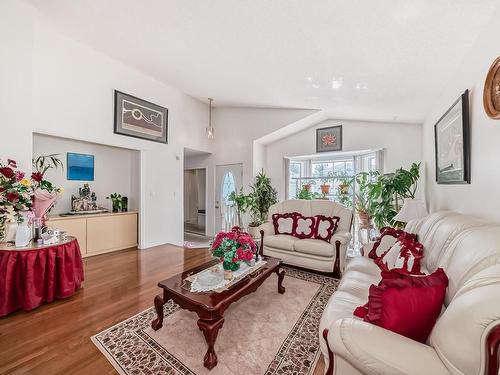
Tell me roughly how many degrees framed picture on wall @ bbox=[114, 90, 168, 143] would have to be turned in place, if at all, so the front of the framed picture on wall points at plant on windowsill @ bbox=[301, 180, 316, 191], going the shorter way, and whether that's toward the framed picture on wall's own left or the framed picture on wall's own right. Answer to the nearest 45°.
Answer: approximately 45° to the framed picture on wall's own left

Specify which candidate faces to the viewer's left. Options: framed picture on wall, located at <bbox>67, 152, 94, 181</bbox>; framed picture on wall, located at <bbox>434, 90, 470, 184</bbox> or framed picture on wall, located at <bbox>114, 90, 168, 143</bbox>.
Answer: framed picture on wall, located at <bbox>434, 90, 470, 184</bbox>

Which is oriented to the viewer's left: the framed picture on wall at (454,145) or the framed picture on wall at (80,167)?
the framed picture on wall at (454,145)

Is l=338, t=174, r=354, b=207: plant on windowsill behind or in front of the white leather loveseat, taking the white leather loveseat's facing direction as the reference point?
behind

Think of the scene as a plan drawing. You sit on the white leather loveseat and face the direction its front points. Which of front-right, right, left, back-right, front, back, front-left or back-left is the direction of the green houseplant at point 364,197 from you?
back

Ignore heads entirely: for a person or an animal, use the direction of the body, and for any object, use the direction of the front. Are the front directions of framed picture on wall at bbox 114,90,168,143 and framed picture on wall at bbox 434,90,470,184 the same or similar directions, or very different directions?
very different directions

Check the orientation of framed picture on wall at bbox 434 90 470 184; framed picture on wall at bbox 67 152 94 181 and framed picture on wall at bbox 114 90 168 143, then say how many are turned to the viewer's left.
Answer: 1

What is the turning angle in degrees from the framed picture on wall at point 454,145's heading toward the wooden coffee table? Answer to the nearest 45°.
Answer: approximately 45° to its left

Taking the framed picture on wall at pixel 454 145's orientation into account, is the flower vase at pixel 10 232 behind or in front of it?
in front

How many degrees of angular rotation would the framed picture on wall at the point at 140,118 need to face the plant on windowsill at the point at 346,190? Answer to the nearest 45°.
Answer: approximately 45° to its left

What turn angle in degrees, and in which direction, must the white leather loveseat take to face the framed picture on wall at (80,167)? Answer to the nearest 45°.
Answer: approximately 45° to its right

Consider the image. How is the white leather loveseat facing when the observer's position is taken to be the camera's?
facing the viewer and to the left of the viewer

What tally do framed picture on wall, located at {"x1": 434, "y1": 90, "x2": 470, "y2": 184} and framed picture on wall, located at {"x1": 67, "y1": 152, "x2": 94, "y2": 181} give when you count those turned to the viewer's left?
1

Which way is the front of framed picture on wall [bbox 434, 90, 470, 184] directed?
to the viewer's left

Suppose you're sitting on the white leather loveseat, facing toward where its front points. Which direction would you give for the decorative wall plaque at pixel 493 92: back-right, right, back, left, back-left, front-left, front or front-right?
left

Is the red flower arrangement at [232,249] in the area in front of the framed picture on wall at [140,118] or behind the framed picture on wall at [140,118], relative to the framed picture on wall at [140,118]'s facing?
in front

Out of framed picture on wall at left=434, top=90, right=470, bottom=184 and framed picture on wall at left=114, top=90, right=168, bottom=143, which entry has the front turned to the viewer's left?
framed picture on wall at left=434, top=90, right=470, bottom=184

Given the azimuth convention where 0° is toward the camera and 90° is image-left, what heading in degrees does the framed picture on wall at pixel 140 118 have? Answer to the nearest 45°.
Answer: approximately 315°
